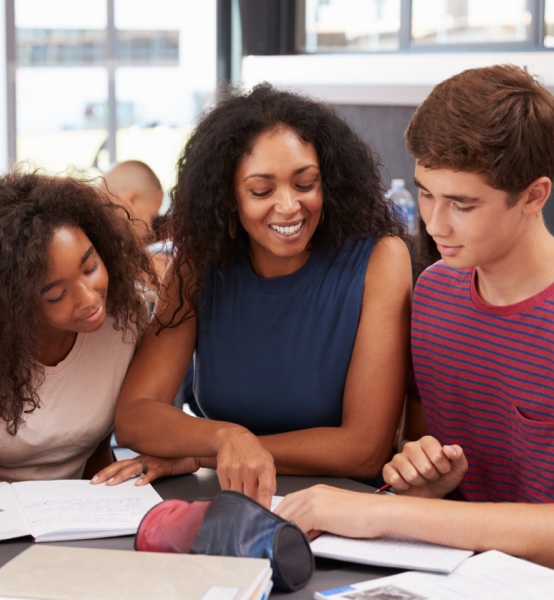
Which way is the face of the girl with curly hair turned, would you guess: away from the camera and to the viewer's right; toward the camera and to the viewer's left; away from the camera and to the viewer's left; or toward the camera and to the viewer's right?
toward the camera and to the viewer's right

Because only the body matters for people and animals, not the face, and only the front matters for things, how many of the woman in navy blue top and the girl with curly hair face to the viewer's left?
0

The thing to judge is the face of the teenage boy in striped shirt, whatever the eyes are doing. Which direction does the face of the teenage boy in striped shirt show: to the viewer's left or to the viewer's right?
to the viewer's left

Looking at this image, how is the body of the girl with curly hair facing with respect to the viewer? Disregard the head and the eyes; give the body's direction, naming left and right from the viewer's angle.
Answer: facing the viewer and to the right of the viewer

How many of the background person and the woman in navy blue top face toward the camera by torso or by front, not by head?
1

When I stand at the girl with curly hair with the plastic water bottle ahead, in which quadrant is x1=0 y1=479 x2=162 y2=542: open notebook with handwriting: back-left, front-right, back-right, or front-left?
back-right

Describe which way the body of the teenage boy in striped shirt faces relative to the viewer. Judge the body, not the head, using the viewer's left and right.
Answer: facing the viewer and to the left of the viewer

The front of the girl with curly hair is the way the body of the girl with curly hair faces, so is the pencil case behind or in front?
in front

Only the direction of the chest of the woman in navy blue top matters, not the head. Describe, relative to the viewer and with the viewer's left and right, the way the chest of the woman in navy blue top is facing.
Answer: facing the viewer

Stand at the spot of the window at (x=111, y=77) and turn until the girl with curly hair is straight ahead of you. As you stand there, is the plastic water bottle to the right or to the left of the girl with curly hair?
left
